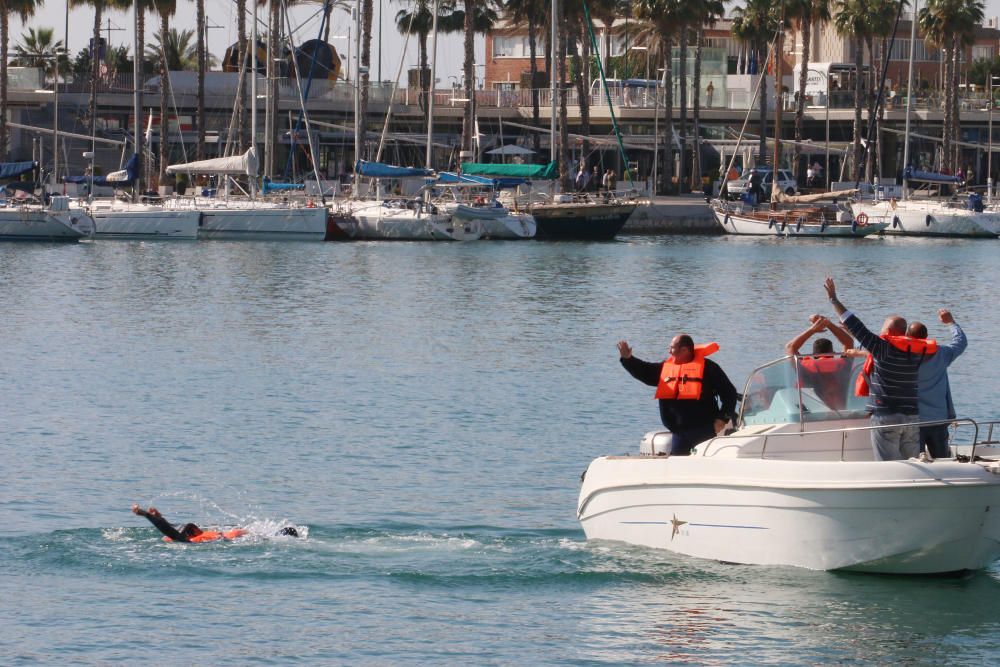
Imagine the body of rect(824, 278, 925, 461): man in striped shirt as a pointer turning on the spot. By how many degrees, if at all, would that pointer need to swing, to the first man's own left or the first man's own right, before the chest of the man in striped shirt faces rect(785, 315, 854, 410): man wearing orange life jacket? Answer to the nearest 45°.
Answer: approximately 45° to the first man's own left

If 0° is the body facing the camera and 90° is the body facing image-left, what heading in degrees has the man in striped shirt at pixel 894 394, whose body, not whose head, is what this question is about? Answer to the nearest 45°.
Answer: approximately 180°

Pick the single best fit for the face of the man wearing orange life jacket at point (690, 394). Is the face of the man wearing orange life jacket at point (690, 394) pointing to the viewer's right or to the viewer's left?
to the viewer's left

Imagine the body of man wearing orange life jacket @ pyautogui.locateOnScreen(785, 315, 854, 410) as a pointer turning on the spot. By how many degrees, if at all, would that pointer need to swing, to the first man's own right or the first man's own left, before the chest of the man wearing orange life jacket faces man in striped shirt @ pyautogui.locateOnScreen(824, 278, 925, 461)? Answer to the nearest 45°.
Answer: approximately 135° to the first man's own right

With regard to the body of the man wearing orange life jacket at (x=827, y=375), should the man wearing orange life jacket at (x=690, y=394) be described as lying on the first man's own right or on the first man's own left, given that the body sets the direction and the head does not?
on the first man's own left

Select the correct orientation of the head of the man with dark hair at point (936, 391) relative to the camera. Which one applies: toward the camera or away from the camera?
away from the camera

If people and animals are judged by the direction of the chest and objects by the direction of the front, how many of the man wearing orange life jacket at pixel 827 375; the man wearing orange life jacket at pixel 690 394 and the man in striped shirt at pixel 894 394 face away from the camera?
2

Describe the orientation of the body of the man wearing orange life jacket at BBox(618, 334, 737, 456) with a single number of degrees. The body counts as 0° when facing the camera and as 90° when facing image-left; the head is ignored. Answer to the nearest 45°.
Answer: approximately 45°

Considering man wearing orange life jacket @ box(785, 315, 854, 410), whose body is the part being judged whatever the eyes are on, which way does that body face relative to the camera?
away from the camera
